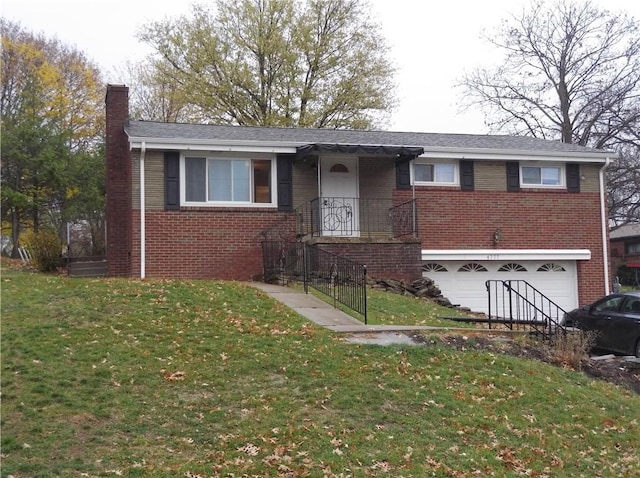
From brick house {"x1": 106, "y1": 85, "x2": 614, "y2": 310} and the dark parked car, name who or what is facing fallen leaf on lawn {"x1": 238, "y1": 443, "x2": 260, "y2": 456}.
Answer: the brick house

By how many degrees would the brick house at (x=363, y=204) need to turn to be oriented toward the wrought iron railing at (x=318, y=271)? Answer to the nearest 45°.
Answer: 0° — it already faces it

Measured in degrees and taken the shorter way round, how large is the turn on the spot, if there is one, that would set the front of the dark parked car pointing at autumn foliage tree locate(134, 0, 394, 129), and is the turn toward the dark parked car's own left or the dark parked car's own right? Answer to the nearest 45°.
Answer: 0° — it already faces it

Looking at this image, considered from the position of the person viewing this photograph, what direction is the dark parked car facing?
facing away from the viewer and to the left of the viewer

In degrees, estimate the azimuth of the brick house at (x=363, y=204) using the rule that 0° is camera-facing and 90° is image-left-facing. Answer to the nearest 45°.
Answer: approximately 0°

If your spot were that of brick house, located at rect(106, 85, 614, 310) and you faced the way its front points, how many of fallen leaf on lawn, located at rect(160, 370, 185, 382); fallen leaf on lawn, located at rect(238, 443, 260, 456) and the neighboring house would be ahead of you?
2

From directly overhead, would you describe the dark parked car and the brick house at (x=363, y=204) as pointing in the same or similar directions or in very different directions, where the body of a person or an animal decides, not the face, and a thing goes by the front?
very different directions

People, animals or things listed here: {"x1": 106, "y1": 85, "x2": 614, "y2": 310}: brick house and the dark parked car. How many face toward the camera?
1

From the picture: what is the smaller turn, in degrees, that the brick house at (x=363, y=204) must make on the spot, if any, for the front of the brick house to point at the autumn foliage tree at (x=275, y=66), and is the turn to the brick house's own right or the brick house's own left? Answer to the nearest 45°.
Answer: approximately 180°

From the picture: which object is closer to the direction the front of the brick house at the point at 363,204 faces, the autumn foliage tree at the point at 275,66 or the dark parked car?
the dark parked car
